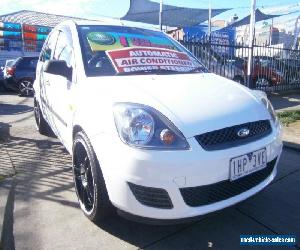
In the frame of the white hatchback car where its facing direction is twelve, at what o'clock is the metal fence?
The metal fence is roughly at 8 o'clock from the white hatchback car.

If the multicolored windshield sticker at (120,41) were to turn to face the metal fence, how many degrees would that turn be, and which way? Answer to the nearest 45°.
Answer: approximately 90° to its left

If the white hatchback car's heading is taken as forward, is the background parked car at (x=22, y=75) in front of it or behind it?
behind

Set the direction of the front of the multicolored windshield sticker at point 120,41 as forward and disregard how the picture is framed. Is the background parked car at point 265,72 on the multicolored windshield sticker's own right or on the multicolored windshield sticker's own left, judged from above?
on the multicolored windshield sticker's own left

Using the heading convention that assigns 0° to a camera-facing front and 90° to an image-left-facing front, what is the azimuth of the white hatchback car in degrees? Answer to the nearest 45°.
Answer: approximately 315°

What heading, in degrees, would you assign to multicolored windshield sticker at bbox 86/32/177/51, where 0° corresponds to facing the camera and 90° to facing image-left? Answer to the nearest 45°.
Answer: approximately 315°

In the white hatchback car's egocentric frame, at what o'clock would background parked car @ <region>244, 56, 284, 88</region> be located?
The background parked car is roughly at 8 o'clock from the white hatchback car.
